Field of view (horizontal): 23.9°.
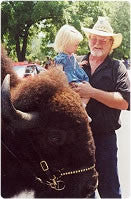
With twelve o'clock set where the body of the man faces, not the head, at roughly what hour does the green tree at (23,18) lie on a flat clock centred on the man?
The green tree is roughly at 4 o'clock from the man.

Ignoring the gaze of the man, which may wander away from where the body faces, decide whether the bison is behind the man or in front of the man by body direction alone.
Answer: in front

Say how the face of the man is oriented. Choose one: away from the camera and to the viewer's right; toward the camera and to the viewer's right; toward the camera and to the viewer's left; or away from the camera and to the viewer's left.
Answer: toward the camera and to the viewer's left

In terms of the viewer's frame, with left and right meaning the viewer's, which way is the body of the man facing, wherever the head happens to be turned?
facing the viewer and to the left of the viewer
